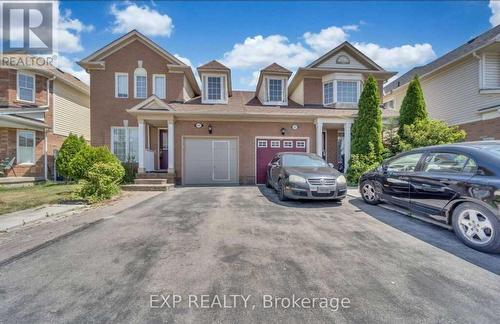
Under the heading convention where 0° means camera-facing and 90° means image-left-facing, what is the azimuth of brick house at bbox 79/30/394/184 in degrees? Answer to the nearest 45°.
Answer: approximately 0°

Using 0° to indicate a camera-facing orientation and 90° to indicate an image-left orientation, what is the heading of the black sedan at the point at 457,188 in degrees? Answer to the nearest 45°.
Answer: approximately 135°

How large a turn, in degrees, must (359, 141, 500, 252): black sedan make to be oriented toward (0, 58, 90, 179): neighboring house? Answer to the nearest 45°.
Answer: approximately 45° to its left

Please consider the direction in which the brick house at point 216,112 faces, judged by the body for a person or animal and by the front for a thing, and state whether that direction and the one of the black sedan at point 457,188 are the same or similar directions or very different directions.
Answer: very different directions

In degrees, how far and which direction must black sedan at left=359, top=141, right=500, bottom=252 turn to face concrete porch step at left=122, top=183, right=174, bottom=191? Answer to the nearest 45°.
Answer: approximately 45° to its left

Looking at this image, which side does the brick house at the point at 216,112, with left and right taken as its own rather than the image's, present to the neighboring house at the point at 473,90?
left

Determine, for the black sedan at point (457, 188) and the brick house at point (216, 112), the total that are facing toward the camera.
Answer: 1

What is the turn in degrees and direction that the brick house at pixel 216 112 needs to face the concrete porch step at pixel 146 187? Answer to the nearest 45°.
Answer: approximately 45° to its right

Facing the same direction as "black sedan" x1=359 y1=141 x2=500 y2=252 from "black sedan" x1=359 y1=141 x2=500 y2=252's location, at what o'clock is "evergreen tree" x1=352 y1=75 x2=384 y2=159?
The evergreen tree is roughly at 1 o'clock from the black sedan.

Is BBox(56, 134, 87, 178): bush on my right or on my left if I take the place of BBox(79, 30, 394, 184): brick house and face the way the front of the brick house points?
on my right

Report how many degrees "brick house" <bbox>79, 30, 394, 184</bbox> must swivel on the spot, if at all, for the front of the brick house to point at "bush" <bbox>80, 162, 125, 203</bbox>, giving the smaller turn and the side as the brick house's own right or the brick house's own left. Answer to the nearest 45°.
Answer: approximately 45° to the brick house's own right
